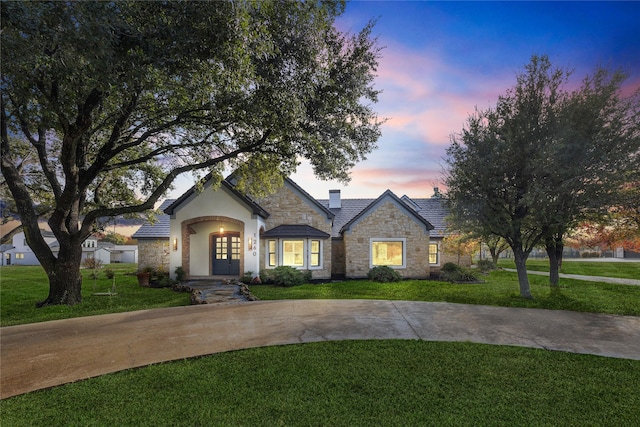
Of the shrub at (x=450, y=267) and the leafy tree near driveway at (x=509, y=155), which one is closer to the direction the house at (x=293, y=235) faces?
the leafy tree near driveway

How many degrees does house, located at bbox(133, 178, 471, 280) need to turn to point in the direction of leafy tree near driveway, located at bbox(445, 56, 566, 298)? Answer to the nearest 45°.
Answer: approximately 45° to its left

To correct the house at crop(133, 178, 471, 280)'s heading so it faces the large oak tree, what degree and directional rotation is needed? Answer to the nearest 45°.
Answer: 0° — it already faces it

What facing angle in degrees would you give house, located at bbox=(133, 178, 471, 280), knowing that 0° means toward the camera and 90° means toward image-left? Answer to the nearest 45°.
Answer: approximately 0°

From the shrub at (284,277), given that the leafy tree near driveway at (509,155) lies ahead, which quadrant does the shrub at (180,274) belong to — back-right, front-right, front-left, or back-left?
back-right

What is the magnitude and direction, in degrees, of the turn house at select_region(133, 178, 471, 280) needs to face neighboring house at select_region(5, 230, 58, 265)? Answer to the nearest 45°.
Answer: approximately 135° to its right

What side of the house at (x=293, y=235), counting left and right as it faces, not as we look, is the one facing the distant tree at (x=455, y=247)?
left

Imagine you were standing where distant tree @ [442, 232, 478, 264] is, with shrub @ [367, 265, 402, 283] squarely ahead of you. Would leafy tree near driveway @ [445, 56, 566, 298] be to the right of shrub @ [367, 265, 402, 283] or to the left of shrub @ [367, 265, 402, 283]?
left

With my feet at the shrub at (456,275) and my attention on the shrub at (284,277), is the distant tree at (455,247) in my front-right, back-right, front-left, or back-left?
back-right

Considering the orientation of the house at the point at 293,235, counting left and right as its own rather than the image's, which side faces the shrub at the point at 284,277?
front

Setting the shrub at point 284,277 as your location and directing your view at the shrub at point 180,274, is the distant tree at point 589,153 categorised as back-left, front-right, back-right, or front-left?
back-left
